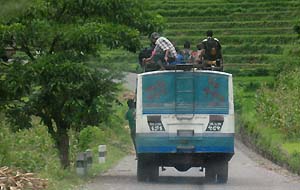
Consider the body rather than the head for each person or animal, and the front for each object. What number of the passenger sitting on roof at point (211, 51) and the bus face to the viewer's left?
0

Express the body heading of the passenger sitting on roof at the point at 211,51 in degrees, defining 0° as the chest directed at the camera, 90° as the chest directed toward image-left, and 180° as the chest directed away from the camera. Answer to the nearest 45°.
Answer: approximately 180°

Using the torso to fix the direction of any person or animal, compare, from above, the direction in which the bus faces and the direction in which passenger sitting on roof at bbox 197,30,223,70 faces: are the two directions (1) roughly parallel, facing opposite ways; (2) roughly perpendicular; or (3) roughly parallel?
roughly parallel

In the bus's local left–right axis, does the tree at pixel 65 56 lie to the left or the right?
on its left

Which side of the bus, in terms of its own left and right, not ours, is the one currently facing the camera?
back

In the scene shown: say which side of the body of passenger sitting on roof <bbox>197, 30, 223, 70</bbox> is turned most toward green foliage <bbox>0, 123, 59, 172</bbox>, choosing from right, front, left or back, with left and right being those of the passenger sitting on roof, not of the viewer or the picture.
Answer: left
